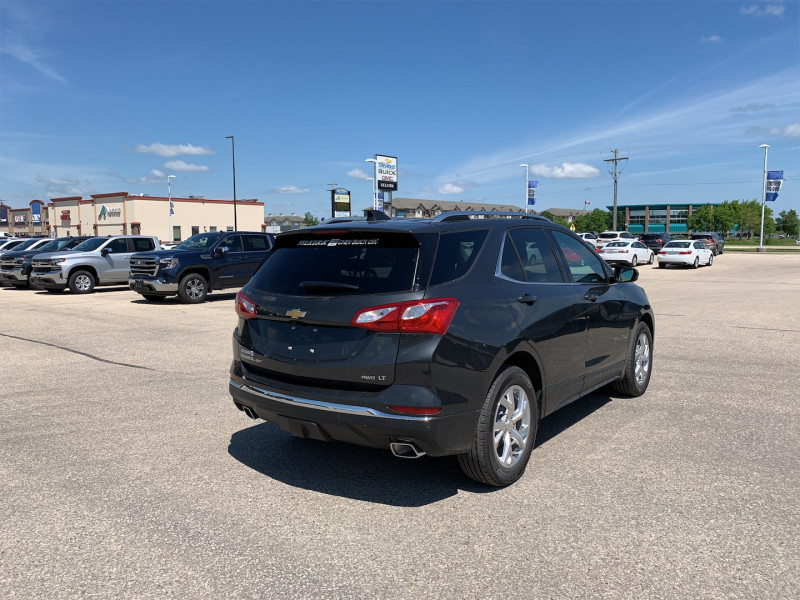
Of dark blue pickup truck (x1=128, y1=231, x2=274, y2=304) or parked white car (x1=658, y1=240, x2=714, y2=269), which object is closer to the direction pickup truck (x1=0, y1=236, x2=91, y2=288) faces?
the dark blue pickup truck

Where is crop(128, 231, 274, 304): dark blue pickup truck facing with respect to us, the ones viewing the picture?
facing the viewer and to the left of the viewer

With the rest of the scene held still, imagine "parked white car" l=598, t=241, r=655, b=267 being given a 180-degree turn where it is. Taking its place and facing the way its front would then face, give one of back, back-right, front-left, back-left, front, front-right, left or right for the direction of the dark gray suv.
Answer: front-left

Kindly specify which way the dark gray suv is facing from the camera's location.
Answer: facing away from the viewer and to the right of the viewer

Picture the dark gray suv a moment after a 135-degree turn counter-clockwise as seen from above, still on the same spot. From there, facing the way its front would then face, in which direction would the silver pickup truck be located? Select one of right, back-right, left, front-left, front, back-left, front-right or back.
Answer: front-right

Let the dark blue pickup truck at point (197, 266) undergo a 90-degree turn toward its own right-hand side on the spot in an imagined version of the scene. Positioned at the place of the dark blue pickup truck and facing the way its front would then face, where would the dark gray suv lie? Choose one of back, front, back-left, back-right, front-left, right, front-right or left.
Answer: back-left

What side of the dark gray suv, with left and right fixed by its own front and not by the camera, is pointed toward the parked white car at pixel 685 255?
front

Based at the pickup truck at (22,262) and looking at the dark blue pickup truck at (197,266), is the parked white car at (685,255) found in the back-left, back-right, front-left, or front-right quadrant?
front-left

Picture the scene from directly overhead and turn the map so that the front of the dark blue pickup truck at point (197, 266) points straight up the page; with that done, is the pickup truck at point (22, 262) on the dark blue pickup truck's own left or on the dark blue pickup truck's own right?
on the dark blue pickup truck's own right

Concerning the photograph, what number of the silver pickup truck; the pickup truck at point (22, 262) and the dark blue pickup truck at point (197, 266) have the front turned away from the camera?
0

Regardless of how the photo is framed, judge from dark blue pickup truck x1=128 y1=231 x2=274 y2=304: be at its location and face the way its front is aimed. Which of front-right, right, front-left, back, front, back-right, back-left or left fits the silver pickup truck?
right

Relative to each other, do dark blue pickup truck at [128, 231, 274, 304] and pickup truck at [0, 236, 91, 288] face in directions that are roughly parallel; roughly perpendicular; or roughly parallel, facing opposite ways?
roughly parallel

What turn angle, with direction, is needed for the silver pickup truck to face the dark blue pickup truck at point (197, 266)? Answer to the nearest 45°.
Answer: approximately 90° to its left
